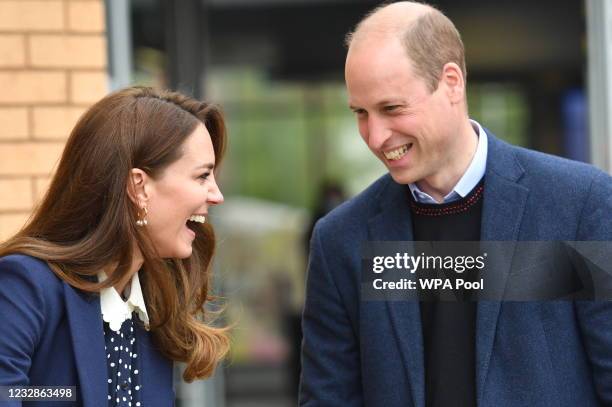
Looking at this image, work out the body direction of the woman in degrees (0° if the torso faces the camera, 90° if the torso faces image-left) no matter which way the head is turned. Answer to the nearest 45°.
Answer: approximately 315°

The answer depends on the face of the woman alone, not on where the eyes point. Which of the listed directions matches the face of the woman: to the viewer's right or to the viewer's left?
to the viewer's right
